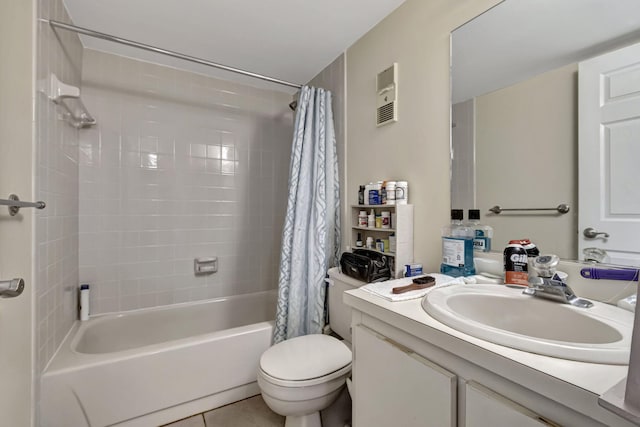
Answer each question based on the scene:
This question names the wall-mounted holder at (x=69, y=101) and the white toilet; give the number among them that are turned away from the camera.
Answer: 0

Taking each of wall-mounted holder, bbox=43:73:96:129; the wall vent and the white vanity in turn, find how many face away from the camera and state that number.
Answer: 0

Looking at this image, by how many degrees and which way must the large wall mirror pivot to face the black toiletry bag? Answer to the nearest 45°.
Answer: approximately 45° to its right

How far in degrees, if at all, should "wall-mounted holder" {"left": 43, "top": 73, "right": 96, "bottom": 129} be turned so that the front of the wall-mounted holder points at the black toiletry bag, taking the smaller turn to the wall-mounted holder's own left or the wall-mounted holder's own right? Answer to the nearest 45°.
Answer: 0° — it already faces it

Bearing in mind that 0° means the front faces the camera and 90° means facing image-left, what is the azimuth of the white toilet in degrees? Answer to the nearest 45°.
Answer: approximately 45°

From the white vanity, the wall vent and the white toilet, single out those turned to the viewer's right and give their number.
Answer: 0

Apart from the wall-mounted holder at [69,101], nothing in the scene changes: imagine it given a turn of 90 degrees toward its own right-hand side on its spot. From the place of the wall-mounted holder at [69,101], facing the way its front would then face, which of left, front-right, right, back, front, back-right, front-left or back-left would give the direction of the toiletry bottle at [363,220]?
left

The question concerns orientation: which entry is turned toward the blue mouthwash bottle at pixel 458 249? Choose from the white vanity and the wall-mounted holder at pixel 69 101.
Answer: the wall-mounted holder

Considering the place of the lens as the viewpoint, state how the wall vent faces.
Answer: facing the viewer and to the left of the viewer

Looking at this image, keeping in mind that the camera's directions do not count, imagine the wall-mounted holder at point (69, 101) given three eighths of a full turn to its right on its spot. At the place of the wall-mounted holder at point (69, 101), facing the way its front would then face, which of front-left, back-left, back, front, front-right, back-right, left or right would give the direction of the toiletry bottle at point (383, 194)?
back-left

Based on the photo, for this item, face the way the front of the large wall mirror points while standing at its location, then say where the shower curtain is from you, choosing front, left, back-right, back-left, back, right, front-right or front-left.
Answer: front-right

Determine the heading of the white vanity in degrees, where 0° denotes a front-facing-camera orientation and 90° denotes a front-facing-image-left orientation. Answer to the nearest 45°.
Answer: approximately 45°
